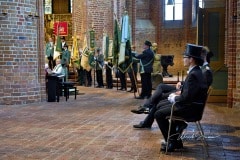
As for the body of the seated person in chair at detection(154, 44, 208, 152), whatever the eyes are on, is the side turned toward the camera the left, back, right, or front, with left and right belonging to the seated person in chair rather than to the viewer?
left

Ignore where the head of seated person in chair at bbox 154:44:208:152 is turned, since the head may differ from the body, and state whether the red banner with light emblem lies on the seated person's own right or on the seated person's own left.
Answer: on the seated person's own right

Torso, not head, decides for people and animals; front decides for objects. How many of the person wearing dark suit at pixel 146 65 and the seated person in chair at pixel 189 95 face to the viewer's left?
2

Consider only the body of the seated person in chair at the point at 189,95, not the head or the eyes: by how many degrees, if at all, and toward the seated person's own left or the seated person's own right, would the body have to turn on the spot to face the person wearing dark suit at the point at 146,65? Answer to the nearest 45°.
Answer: approximately 90° to the seated person's own right

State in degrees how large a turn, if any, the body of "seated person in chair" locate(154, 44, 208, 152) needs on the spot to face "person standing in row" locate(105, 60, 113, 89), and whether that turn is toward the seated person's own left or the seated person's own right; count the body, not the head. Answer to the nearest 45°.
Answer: approximately 90° to the seated person's own right

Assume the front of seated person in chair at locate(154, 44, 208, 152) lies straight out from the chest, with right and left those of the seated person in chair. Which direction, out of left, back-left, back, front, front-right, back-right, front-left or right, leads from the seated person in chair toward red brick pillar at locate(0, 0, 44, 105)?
front-right

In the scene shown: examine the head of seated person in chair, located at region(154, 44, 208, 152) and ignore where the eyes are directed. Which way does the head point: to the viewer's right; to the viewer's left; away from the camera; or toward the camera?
to the viewer's left

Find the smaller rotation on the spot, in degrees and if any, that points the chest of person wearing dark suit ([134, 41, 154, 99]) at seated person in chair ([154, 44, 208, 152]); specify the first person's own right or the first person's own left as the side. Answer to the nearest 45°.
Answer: approximately 90° to the first person's own left

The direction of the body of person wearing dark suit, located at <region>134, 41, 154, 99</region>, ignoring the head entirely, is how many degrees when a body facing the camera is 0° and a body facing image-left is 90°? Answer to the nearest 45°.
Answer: approximately 90°

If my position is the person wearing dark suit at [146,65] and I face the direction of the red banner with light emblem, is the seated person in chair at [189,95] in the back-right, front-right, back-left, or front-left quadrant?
back-left

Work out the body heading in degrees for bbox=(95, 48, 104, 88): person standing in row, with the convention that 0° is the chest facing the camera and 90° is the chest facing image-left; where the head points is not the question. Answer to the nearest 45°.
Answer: approximately 45°
